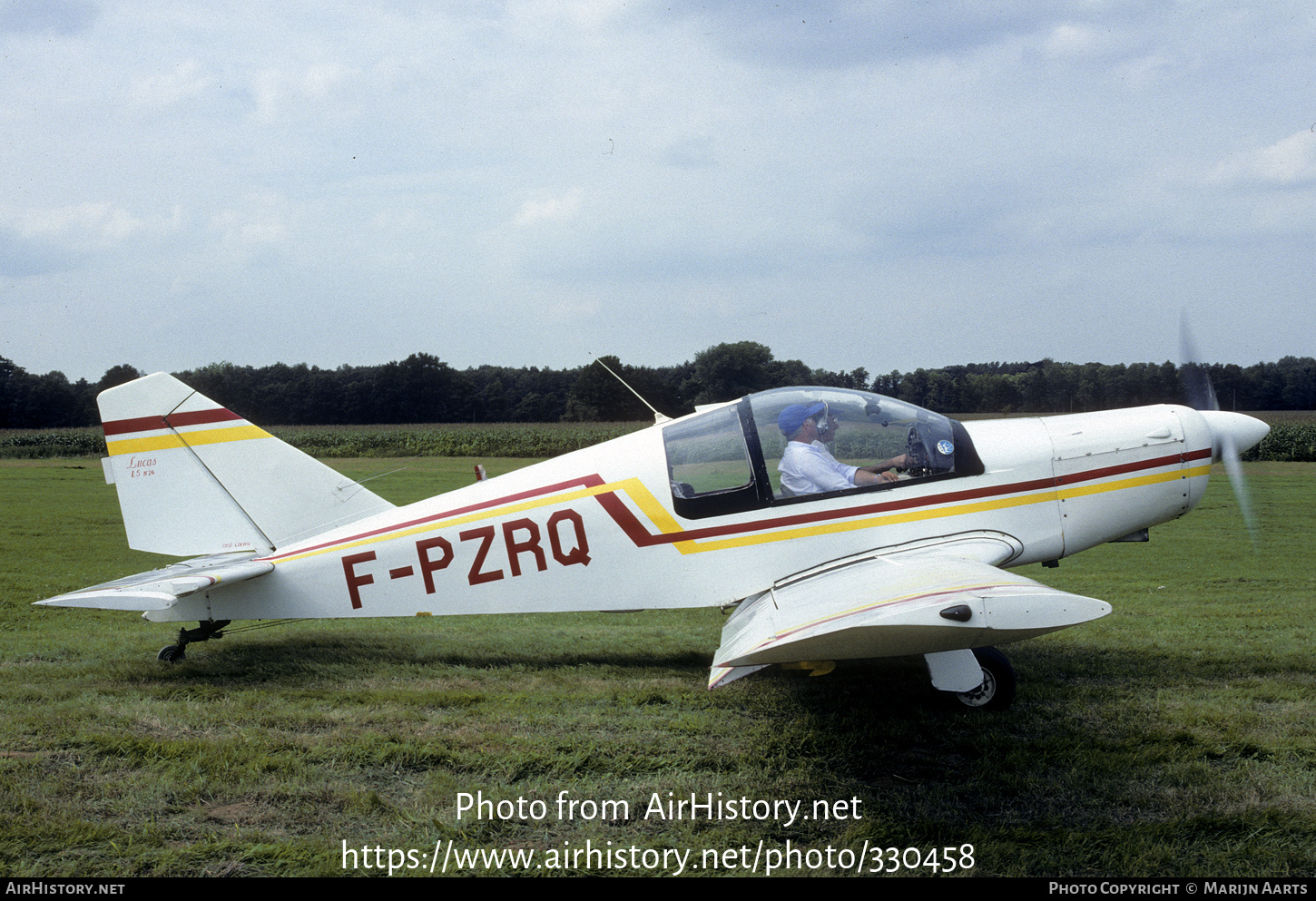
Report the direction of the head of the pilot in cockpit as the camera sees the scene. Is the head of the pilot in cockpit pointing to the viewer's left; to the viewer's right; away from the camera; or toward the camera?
to the viewer's right

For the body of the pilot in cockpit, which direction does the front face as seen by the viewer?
to the viewer's right

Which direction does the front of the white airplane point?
to the viewer's right
